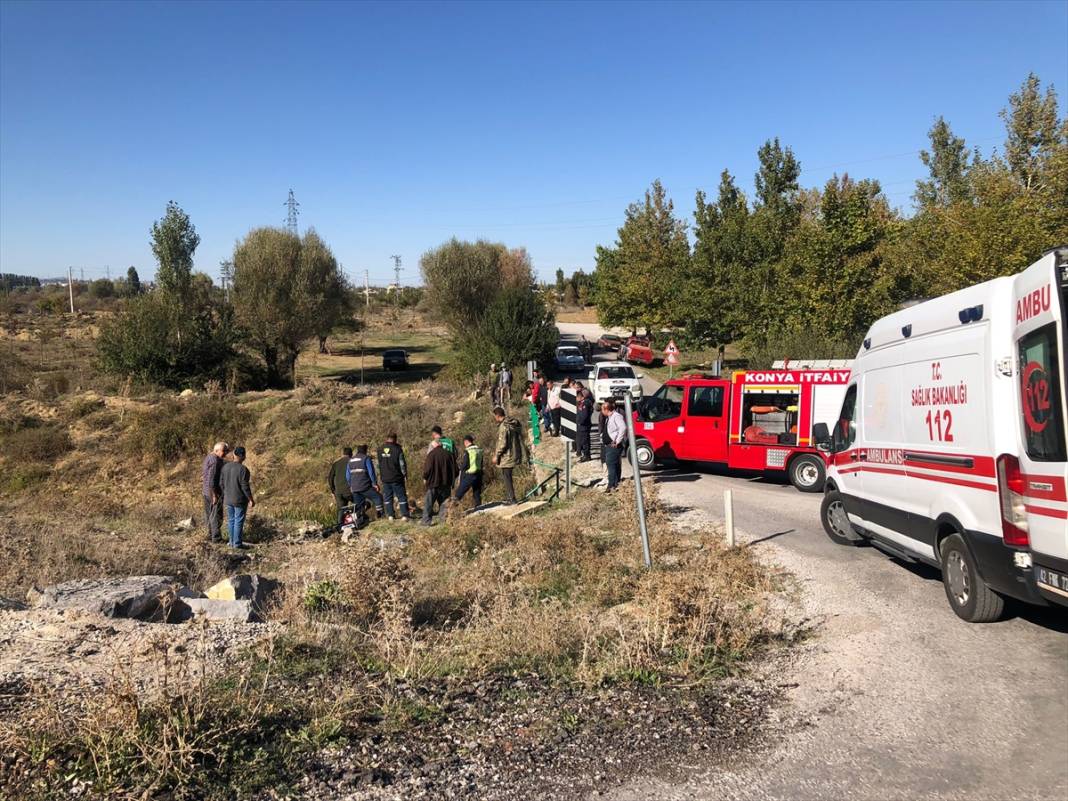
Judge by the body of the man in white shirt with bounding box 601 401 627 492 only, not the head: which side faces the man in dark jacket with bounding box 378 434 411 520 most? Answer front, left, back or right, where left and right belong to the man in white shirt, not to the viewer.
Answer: front

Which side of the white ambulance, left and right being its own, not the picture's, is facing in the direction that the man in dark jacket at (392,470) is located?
front

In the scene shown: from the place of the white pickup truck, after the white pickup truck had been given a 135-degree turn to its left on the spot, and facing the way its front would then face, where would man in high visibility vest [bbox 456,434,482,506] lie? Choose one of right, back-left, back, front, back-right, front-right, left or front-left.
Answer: back-right

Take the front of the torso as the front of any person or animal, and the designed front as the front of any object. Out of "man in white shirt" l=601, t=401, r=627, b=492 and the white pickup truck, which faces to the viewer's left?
the man in white shirt

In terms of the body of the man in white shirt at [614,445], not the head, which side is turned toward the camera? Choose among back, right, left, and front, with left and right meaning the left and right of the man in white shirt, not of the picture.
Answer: left

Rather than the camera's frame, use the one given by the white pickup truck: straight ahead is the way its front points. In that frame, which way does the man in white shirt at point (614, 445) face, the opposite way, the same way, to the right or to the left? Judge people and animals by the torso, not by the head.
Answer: to the right

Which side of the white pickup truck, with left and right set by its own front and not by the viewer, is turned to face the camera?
front

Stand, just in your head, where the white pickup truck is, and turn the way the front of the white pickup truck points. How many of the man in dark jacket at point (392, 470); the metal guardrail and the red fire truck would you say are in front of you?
3

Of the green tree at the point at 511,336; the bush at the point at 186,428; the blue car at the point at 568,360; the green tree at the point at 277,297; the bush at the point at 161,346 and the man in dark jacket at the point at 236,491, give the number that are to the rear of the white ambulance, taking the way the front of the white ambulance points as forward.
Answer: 0

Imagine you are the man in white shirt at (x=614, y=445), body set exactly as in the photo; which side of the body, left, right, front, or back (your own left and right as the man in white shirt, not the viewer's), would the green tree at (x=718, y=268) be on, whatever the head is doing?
right

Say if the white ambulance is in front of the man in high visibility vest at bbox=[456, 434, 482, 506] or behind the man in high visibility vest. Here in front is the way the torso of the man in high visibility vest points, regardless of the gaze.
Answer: behind

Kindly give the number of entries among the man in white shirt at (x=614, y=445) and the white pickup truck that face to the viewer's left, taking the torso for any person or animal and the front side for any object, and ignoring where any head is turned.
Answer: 1
